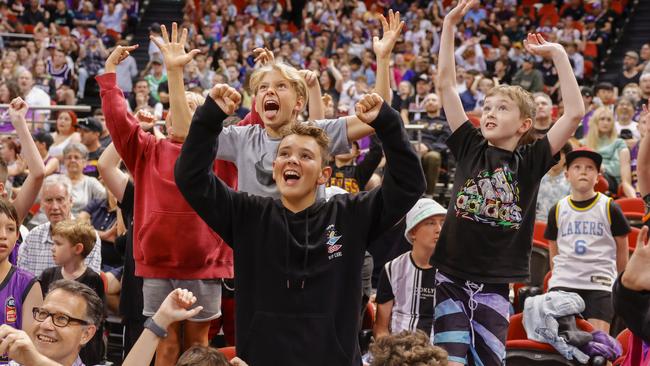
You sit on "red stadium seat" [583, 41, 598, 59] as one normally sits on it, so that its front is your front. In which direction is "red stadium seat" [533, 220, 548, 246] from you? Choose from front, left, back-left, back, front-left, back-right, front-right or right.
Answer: front-left

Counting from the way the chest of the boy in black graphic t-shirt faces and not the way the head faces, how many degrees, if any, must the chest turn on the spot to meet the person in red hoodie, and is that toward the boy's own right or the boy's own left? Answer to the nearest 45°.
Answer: approximately 90° to the boy's own right

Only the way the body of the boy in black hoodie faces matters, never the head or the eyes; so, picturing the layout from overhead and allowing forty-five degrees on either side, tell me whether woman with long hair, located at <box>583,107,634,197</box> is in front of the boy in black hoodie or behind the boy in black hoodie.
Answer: behind

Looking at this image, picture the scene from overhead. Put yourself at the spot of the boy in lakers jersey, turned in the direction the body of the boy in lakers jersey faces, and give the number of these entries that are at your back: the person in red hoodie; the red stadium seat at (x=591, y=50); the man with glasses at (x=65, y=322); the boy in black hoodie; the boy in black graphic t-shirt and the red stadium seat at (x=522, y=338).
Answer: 1

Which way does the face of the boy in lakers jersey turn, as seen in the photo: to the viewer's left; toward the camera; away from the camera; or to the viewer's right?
toward the camera

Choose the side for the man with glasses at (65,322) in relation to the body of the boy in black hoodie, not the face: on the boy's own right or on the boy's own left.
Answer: on the boy's own right

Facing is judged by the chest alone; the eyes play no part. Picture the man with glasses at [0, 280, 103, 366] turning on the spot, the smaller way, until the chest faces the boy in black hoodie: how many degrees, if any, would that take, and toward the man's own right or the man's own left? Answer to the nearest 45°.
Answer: approximately 90° to the man's own left

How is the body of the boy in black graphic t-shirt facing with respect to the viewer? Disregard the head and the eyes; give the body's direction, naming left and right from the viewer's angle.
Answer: facing the viewer

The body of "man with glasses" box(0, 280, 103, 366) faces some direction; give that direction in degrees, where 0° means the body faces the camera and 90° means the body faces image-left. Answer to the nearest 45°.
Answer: approximately 45°

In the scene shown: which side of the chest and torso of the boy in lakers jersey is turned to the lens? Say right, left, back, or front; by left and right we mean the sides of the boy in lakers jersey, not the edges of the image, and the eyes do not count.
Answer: front

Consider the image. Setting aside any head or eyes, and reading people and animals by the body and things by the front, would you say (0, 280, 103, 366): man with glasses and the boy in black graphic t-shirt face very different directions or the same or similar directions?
same or similar directions

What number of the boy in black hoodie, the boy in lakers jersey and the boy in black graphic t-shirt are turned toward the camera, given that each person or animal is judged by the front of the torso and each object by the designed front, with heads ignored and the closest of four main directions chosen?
3
